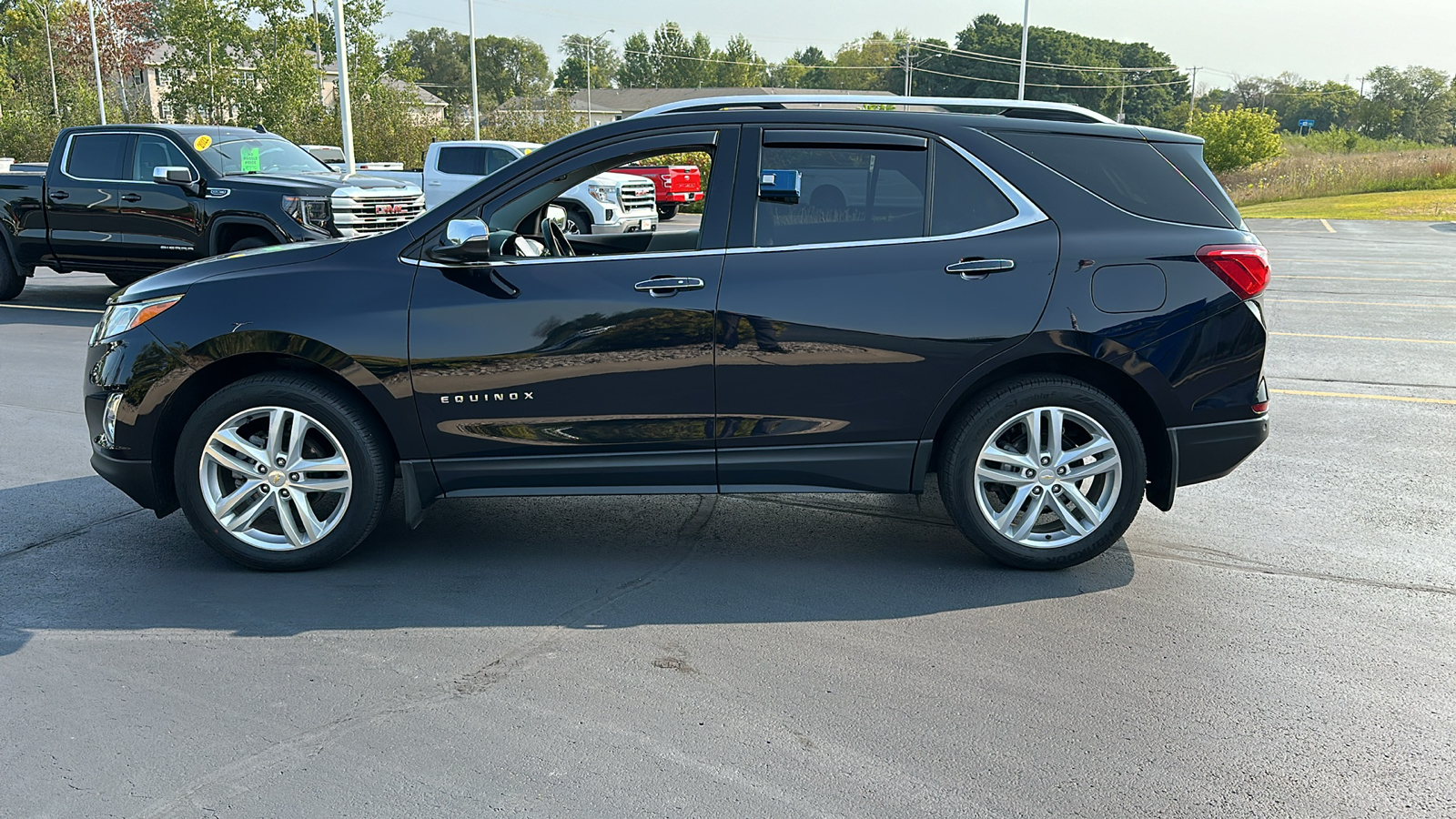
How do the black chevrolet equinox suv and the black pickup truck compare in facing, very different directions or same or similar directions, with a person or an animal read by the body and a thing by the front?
very different directions

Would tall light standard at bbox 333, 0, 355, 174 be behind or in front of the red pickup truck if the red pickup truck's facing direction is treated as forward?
in front

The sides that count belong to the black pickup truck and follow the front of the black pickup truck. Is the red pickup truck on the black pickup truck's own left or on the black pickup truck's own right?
on the black pickup truck's own left

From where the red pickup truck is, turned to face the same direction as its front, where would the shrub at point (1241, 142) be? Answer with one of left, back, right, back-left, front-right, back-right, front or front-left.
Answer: right

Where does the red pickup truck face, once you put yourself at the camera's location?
facing away from the viewer and to the left of the viewer

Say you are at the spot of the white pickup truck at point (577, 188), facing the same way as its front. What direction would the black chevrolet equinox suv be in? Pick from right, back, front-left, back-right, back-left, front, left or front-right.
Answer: front-right

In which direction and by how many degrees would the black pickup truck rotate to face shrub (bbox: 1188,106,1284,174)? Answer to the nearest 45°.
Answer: approximately 90° to its left

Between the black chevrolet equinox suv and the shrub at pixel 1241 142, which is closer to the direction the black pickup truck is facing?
the black chevrolet equinox suv

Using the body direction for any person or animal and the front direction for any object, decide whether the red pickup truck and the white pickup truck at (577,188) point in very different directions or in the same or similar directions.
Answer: very different directions

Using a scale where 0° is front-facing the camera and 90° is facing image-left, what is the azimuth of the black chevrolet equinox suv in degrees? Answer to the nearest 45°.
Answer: approximately 90°

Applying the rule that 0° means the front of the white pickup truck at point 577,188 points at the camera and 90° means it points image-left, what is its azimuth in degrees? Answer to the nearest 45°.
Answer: approximately 315°
